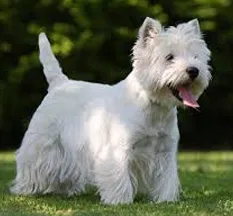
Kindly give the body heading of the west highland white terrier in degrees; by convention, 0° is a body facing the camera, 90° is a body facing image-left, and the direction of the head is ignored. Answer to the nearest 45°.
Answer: approximately 315°
